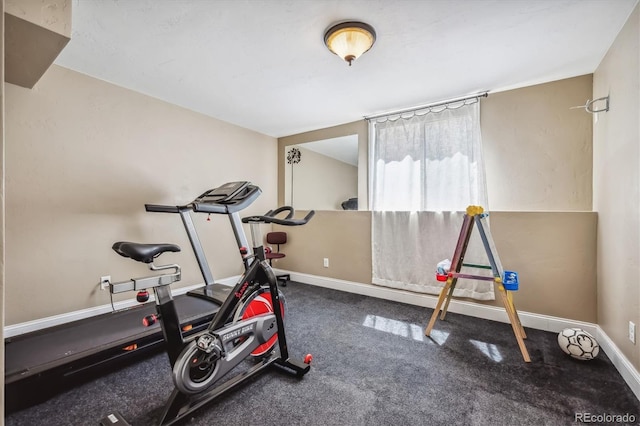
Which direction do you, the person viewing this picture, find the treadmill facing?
facing away from the viewer and to the right of the viewer

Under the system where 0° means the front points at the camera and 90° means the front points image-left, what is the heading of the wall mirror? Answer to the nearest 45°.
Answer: approximately 45°

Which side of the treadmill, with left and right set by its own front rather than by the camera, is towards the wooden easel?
right

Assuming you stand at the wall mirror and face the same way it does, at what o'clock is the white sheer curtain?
The white sheer curtain is roughly at 9 o'clock from the wall mirror.

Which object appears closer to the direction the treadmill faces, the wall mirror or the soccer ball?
the wall mirror

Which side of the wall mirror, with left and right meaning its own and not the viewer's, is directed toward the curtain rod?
left

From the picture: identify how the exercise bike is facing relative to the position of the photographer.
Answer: facing away from the viewer and to the right of the viewer

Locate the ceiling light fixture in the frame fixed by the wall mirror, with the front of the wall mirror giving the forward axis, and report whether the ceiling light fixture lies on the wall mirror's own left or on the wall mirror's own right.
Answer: on the wall mirror's own left

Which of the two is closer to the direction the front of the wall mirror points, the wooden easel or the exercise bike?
the exercise bike

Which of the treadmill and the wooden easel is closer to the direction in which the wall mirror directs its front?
the treadmill
